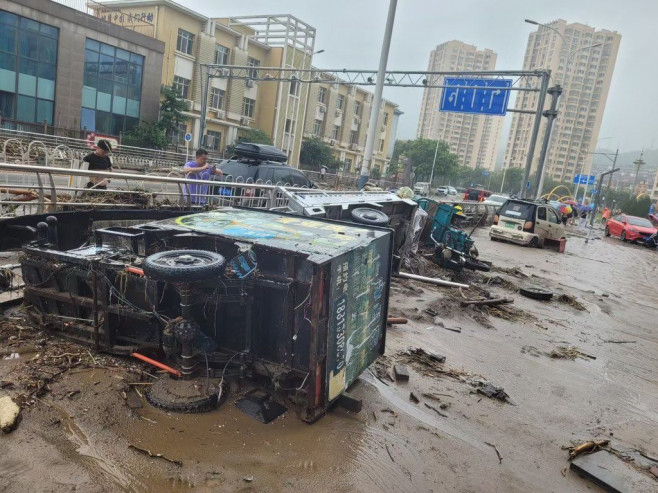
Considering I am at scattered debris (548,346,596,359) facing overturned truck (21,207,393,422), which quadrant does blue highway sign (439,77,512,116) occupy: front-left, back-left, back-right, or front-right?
back-right

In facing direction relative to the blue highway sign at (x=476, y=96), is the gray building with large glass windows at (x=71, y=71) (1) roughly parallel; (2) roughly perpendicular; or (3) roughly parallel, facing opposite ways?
roughly perpendicular

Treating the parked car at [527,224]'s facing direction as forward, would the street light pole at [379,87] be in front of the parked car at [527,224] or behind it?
behind

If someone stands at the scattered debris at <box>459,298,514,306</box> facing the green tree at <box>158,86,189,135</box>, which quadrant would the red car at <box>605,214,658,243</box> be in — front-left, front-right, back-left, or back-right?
front-right

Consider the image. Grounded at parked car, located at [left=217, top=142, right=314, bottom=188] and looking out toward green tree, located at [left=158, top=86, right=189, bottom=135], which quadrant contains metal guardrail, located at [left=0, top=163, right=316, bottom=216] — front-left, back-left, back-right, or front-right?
back-left

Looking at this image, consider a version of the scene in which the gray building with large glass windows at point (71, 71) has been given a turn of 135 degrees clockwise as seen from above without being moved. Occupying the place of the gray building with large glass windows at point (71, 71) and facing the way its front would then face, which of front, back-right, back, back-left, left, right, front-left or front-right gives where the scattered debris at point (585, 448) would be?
left

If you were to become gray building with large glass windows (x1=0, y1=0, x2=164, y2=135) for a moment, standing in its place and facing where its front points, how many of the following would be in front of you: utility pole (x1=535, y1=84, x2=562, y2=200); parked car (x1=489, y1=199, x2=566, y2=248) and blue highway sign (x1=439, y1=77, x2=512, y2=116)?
3

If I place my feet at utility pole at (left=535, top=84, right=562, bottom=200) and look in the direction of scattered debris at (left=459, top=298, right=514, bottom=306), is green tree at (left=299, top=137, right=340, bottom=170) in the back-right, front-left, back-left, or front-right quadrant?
back-right

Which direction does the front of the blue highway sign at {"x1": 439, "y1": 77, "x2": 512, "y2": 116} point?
toward the camera

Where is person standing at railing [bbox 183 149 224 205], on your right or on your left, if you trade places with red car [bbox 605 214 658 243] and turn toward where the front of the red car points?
on your right

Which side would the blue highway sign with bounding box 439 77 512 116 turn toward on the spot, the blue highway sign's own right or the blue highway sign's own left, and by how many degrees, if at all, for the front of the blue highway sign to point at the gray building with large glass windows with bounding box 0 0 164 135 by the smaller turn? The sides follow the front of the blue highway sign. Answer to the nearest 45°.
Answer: approximately 90° to the blue highway sign's own right
